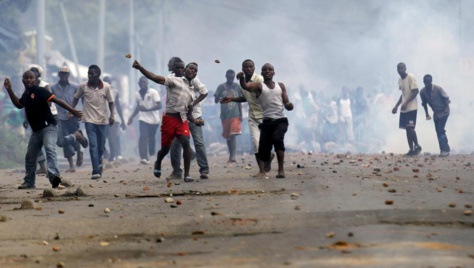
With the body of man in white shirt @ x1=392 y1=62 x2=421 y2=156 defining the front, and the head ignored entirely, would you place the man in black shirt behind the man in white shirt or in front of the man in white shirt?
in front

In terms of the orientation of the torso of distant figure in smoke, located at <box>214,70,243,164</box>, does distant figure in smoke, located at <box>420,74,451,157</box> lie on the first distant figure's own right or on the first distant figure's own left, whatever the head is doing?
on the first distant figure's own left

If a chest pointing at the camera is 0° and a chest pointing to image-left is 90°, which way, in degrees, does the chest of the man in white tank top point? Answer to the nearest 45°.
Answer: approximately 0°

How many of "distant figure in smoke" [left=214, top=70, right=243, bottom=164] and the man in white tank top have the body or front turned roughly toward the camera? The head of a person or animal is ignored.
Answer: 2

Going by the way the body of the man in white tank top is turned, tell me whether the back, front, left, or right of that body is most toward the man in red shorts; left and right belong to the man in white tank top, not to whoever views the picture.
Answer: right

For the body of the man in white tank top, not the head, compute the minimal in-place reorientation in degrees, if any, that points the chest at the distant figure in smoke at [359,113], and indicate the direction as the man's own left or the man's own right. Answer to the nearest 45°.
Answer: approximately 180°

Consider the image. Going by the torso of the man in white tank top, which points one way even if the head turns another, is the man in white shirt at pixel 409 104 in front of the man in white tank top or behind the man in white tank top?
behind

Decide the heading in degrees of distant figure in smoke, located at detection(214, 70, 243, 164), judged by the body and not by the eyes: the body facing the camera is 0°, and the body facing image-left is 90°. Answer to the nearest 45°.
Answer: approximately 0°

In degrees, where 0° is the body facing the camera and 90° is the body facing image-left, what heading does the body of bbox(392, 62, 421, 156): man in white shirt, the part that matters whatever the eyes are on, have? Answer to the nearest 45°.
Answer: approximately 45°

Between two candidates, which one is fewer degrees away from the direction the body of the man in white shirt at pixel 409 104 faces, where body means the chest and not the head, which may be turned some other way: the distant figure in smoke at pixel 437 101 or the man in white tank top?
the man in white tank top

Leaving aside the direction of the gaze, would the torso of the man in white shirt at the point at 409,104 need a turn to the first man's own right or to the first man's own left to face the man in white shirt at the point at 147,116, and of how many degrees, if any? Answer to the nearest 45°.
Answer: approximately 45° to the first man's own right
